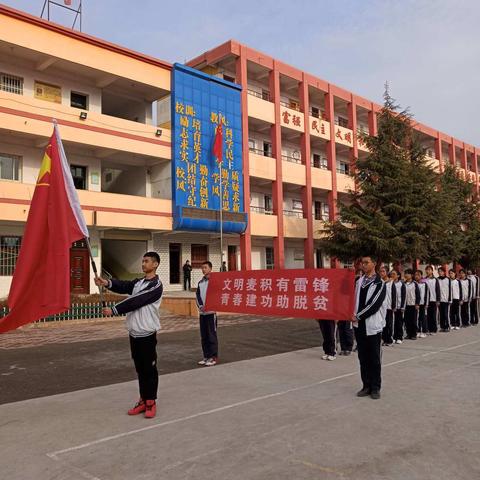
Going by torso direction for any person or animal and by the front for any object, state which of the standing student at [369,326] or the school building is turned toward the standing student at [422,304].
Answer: the school building

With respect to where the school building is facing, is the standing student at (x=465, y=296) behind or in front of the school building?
in front

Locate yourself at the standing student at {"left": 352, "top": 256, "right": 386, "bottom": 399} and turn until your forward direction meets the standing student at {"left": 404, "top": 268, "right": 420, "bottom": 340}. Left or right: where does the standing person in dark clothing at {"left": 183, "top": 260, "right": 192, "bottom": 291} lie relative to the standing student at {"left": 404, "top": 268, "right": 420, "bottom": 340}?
left

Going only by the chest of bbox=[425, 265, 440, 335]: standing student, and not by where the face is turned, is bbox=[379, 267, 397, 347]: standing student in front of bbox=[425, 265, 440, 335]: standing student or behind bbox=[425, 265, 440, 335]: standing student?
in front

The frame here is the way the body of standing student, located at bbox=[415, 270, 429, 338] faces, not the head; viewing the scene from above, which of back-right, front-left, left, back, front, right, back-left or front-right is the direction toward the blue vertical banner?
right

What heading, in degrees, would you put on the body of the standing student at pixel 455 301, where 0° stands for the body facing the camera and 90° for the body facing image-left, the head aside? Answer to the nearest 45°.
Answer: approximately 45°

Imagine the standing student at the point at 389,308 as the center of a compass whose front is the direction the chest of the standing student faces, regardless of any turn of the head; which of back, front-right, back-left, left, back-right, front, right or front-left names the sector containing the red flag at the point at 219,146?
right

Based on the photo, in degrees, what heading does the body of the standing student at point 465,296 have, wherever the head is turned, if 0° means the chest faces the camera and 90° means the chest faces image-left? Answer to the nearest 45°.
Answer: approximately 45°
